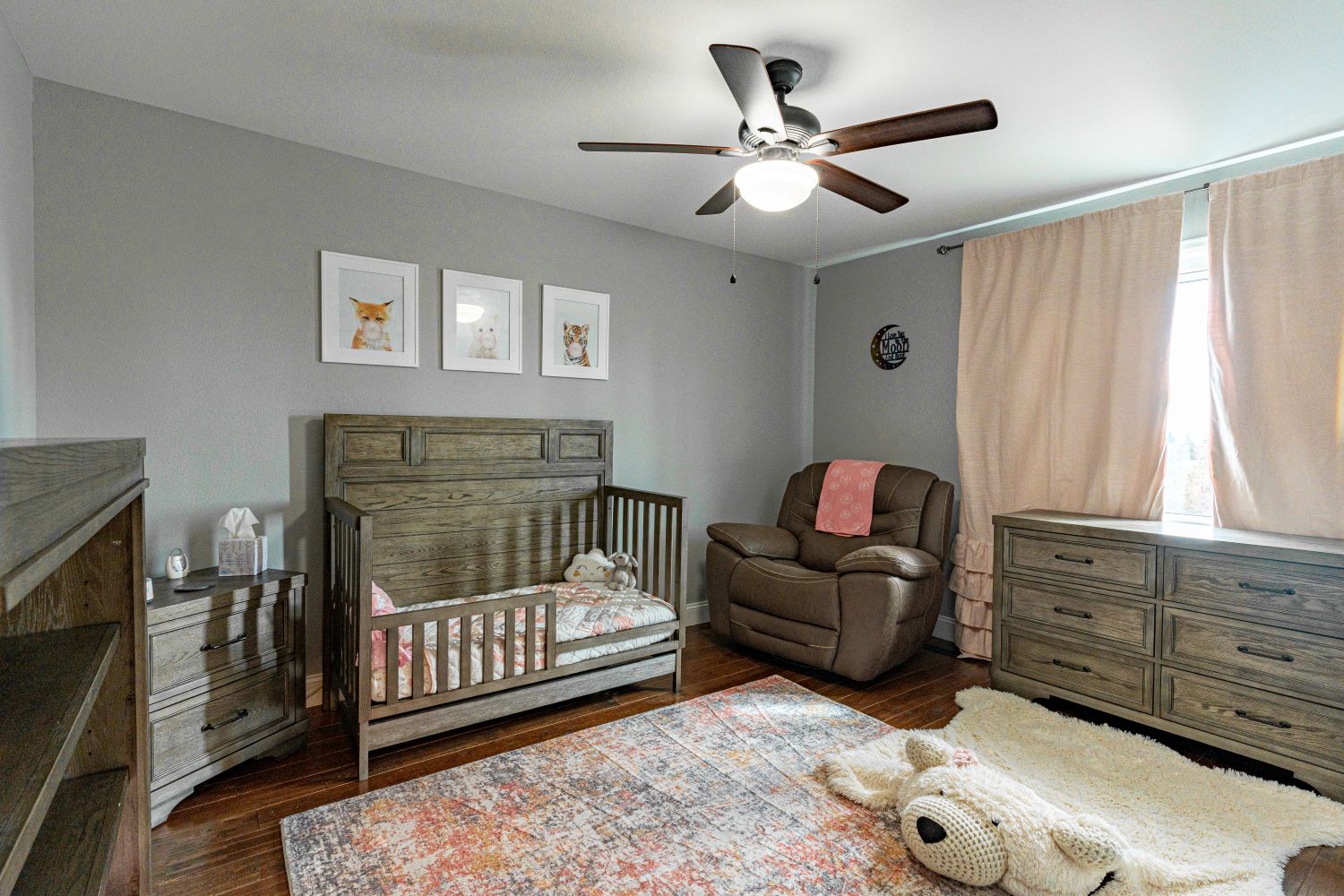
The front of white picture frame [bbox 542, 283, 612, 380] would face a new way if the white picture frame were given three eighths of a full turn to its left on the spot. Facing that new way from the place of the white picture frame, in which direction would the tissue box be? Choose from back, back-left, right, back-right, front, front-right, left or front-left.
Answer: back-left

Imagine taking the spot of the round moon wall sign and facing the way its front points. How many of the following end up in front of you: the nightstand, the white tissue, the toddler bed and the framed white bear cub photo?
4

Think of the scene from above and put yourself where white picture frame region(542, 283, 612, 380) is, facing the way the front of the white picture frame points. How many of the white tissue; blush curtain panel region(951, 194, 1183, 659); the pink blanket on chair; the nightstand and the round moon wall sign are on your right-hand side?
2

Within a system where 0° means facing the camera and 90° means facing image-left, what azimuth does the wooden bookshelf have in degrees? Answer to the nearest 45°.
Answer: approximately 270°

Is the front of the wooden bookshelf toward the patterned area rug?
yes

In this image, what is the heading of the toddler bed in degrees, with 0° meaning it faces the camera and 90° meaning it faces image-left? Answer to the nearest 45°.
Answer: approximately 315°

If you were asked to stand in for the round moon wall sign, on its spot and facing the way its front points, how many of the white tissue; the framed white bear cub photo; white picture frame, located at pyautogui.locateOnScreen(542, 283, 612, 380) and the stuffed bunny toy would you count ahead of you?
4

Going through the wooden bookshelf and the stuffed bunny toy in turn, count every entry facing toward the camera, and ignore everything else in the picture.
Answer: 1

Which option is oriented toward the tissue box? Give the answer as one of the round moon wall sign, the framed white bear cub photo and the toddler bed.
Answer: the round moon wall sign

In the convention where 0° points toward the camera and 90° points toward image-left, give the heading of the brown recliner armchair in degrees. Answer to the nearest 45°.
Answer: approximately 45°

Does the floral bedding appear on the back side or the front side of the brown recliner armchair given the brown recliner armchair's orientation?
on the front side

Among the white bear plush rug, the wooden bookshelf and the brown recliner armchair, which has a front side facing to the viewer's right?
the wooden bookshelf

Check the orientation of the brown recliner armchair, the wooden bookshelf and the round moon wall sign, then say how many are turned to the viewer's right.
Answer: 1
